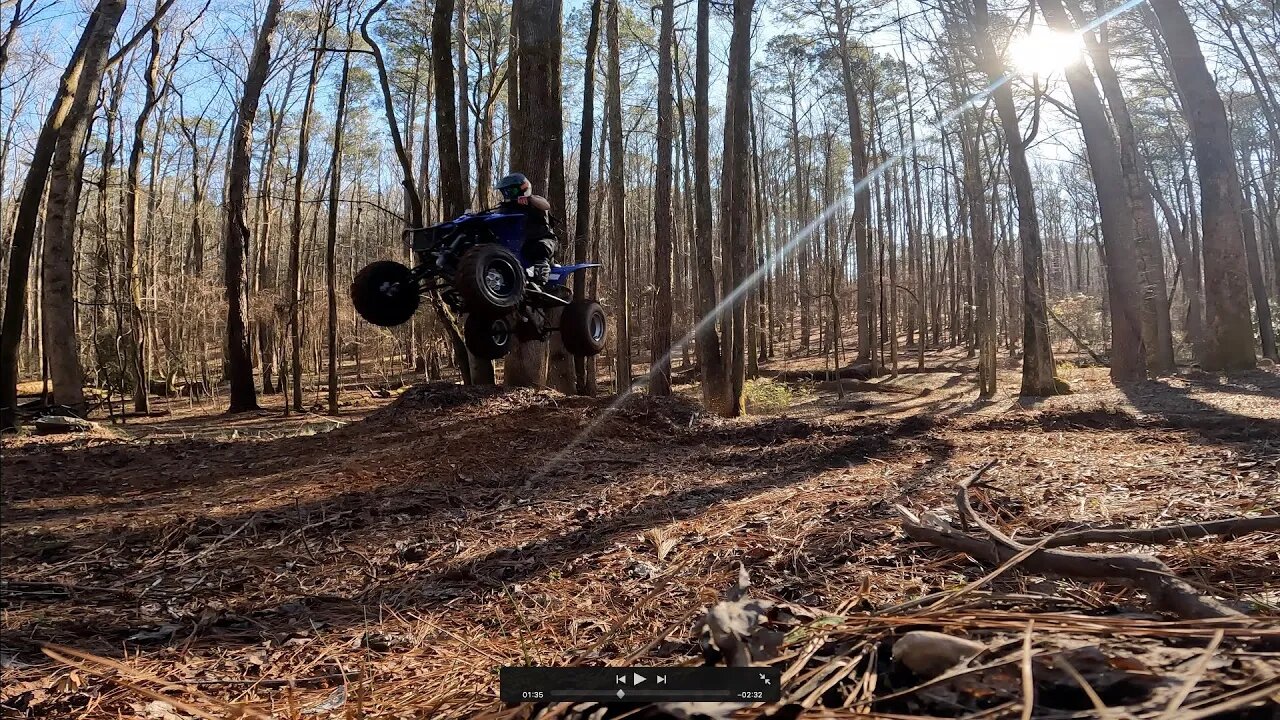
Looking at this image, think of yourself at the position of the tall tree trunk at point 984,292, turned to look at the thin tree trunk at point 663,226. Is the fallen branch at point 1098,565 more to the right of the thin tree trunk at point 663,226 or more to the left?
left

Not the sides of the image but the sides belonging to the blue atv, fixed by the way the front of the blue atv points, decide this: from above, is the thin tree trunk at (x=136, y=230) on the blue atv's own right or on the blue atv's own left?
on the blue atv's own right
